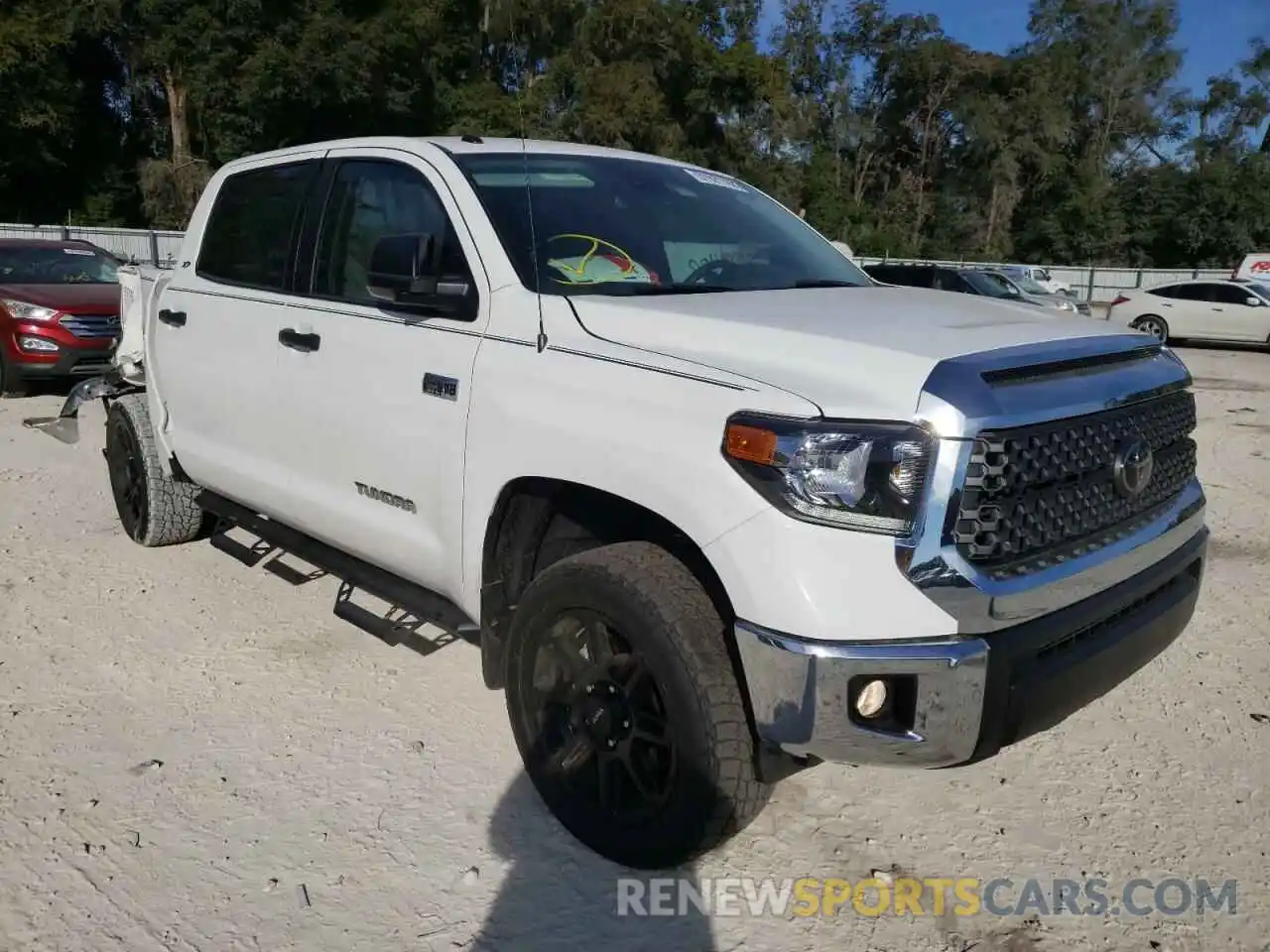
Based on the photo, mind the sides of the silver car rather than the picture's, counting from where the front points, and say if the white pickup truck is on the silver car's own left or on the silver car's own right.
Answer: on the silver car's own right

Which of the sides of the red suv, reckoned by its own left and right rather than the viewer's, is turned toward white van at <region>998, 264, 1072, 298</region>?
left

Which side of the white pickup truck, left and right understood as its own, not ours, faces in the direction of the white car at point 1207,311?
left

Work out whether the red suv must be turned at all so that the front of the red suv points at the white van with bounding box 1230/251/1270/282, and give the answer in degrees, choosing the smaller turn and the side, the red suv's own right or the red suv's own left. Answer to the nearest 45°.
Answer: approximately 45° to the red suv's own left

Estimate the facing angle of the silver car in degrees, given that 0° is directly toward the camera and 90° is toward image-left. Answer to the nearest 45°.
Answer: approximately 315°

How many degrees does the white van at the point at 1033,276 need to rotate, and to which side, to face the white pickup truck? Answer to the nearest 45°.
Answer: approximately 45° to its right

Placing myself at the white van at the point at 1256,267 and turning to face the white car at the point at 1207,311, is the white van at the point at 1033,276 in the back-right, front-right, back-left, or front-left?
front-right

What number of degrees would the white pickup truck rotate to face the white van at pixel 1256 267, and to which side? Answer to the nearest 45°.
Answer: approximately 90° to its left

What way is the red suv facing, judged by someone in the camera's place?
facing the viewer and to the right of the viewer

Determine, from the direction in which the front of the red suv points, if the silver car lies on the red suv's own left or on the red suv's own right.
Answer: on the red suv's own left

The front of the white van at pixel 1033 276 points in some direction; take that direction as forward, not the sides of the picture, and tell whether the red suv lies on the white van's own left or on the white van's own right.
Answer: on the white van's own right

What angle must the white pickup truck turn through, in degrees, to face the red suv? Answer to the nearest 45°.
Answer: approximately 180°

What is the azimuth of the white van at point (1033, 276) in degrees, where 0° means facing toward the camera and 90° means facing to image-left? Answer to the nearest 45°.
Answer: approximately 315°

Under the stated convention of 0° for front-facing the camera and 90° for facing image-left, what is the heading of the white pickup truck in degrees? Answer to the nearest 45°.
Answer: approximately 315°
